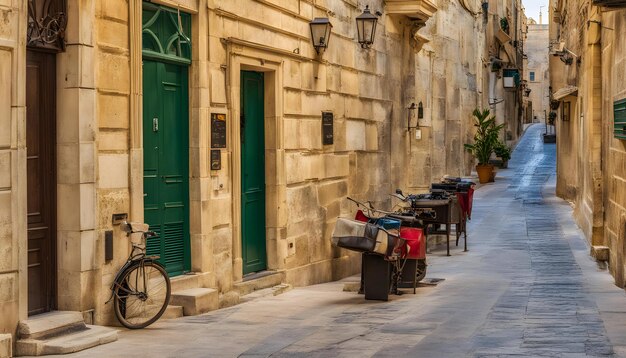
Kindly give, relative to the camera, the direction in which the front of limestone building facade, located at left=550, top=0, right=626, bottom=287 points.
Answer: facing to the left of the viewer

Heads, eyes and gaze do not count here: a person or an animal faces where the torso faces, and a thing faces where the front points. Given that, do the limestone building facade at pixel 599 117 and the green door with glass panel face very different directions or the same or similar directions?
very different directions

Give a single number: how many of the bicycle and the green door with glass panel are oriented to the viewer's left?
0

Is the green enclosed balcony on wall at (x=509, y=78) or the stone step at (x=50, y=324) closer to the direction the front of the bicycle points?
the stone step

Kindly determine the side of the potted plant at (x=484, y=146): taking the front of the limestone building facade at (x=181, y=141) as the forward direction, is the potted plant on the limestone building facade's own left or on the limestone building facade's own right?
on the limestone building facade's own left

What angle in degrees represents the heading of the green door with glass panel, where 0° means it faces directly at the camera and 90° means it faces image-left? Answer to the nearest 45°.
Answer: approximately 315°

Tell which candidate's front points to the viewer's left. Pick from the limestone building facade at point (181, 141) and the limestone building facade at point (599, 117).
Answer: the limestone building facade at point (599, 117)

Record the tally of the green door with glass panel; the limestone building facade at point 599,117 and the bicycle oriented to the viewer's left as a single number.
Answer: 1
